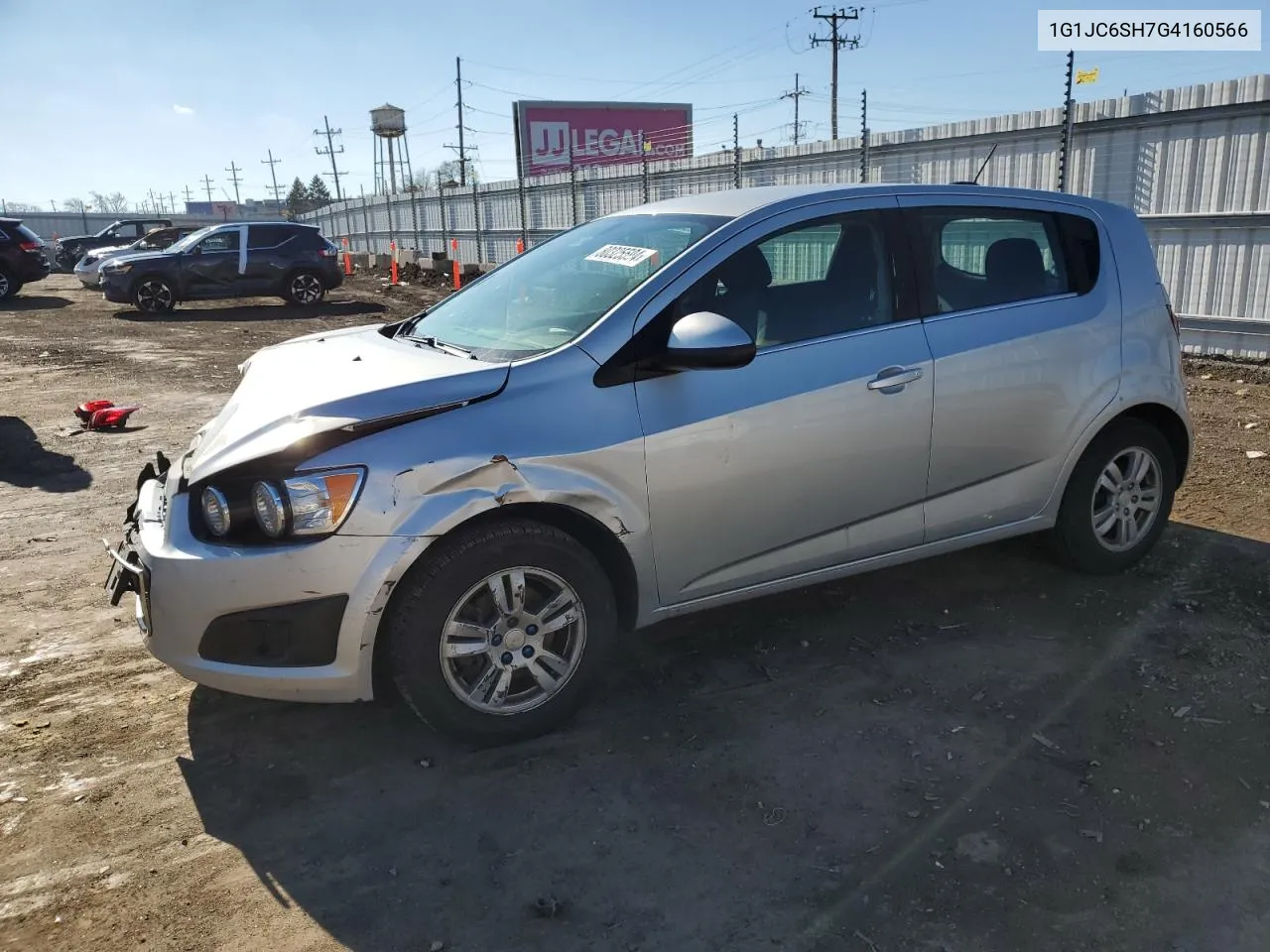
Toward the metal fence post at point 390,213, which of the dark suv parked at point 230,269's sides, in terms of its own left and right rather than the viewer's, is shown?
right

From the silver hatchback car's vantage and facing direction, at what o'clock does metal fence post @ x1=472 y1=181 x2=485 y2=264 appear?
The metal fence post is roughly at 4 o'clock from the silver hatchback car.

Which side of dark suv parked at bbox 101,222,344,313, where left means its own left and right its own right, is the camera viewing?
left

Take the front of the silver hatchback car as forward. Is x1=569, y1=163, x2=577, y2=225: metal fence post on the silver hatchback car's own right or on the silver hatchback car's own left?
on the silver hatchback car's own right

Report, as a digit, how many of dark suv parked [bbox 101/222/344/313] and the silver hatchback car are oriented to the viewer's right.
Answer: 0

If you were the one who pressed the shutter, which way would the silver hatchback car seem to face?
facing the viewer and to the left of the viewer

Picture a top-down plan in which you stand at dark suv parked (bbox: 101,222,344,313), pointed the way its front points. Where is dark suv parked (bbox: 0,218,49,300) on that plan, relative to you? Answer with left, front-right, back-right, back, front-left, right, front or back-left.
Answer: front-right

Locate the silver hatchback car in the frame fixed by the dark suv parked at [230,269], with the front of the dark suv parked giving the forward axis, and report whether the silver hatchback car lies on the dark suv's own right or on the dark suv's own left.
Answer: on the dark suv's own left

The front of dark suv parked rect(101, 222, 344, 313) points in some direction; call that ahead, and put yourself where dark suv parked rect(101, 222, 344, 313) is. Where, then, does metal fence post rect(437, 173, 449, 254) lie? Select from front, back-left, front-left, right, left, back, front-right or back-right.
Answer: back-right

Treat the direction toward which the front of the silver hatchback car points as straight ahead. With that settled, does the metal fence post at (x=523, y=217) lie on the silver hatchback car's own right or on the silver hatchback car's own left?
on the silver hatchback car's own right

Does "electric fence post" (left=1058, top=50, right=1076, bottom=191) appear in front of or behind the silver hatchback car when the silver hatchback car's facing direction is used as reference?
behind

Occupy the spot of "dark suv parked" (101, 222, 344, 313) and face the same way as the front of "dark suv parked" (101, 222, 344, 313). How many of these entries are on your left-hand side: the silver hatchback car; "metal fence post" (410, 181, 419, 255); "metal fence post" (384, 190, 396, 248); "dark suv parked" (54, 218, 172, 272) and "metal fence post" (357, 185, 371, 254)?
1

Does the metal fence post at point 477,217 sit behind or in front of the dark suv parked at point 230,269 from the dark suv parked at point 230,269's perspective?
behind
